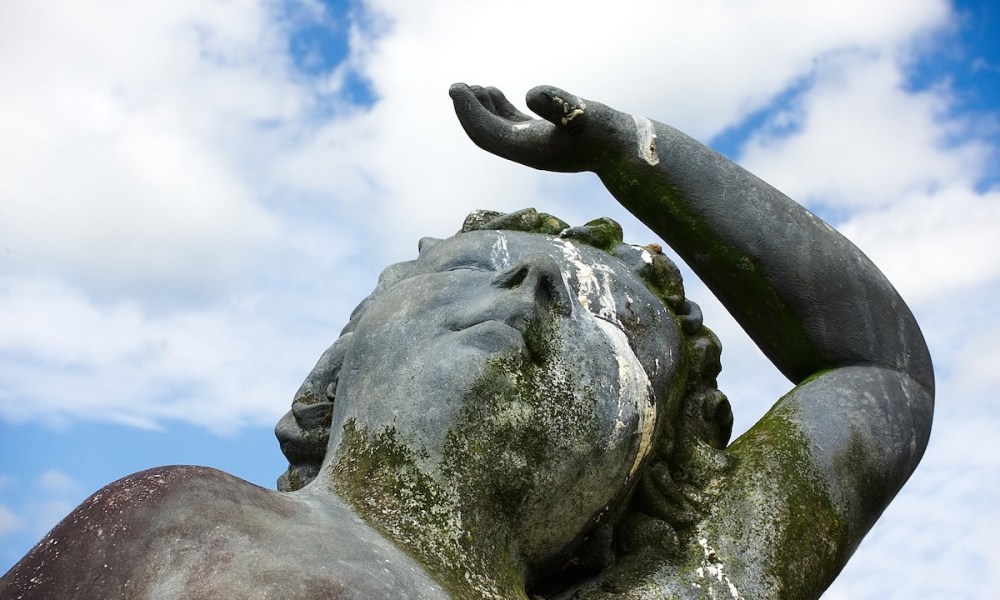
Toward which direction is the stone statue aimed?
toward the camera
